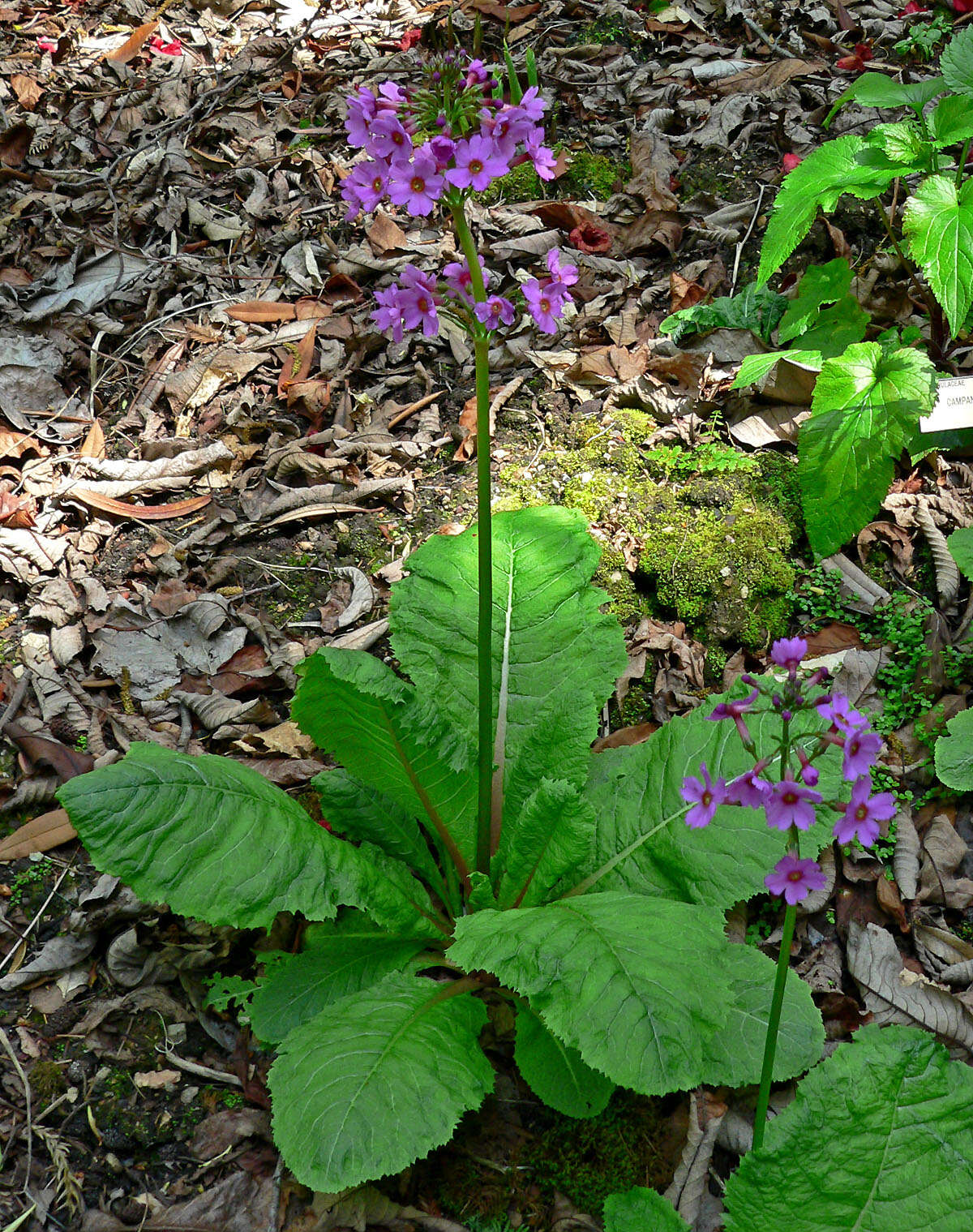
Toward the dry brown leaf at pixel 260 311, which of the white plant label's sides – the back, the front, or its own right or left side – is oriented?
right

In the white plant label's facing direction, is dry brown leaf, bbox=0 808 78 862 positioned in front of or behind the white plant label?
in front

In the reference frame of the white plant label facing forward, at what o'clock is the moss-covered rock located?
The moss-covered rock is roughly at 2 o'clock from the white plant label.

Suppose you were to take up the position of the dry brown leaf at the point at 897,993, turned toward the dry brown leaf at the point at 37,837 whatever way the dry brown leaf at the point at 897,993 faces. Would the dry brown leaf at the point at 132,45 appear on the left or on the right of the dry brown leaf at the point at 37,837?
right

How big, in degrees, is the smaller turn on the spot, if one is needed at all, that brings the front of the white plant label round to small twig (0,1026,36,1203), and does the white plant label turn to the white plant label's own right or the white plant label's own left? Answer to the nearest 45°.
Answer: approximately 45° to the white plant label's own right

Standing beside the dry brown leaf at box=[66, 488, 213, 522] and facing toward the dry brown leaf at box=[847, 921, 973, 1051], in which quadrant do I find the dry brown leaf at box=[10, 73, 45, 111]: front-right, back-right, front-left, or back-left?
back-left

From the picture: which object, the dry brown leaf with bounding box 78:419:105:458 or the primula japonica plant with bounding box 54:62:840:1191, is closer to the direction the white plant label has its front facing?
the primula japonica plant

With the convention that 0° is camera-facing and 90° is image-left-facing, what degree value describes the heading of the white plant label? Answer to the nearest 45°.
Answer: approximately 0°

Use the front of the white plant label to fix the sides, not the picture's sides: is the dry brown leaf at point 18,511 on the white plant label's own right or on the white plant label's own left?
on the white plant label's own right
